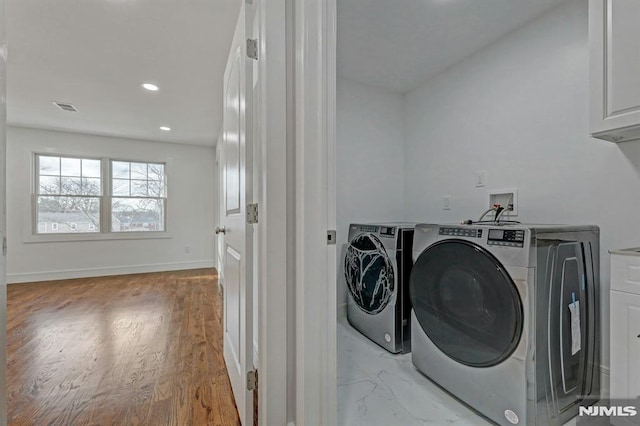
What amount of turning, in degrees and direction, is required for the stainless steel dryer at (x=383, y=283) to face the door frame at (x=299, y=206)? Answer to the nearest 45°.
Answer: approximately 45° to its left

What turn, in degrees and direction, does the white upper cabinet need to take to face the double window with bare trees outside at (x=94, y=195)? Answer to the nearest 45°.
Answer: approximately 45° to its right

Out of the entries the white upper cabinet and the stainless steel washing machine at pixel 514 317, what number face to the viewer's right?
0

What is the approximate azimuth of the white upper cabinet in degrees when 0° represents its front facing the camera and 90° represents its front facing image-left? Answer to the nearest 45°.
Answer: approximately 45°

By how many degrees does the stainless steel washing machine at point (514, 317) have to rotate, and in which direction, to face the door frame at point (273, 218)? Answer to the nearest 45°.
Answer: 0° — it already faces it

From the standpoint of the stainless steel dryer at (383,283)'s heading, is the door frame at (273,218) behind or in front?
in front

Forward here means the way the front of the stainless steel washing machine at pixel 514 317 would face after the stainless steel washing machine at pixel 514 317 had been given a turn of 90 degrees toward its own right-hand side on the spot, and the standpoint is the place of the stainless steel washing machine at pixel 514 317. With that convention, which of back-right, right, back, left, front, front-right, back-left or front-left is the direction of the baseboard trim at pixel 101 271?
front-left

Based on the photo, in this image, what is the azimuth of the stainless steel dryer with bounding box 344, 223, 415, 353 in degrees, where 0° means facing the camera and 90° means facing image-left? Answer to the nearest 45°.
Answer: approximately 45°
